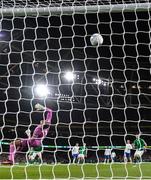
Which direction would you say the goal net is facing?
away from the camera
